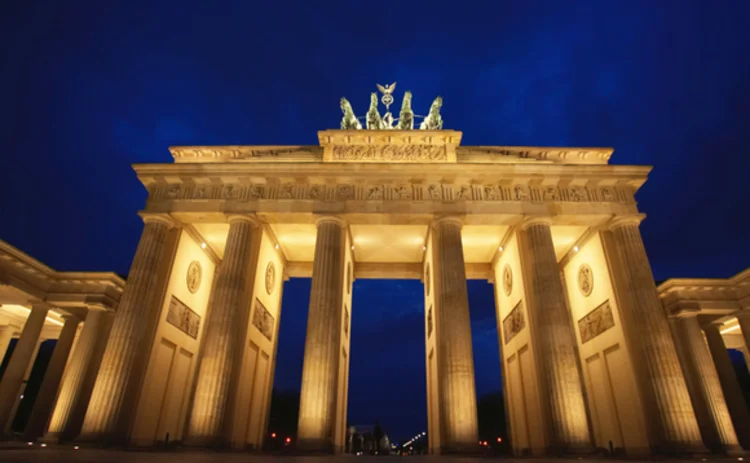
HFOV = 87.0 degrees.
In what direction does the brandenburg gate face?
toward the camera
